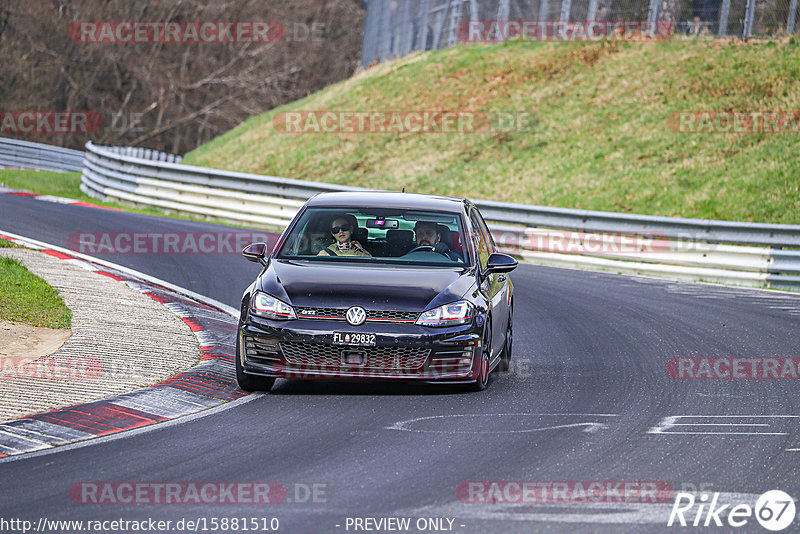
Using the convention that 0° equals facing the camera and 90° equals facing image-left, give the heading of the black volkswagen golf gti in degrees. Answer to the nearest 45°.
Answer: approximately 0°

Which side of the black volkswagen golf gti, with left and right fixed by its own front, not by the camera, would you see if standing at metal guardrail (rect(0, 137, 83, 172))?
back

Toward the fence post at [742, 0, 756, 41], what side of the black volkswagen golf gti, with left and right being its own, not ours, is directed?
back

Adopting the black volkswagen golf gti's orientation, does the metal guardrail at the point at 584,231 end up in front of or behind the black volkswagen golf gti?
behind
